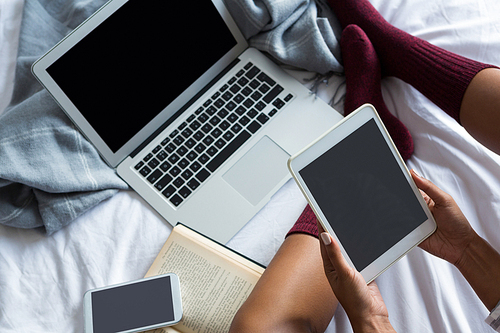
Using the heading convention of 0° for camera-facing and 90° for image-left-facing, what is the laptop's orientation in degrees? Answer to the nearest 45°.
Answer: approximately 315°
